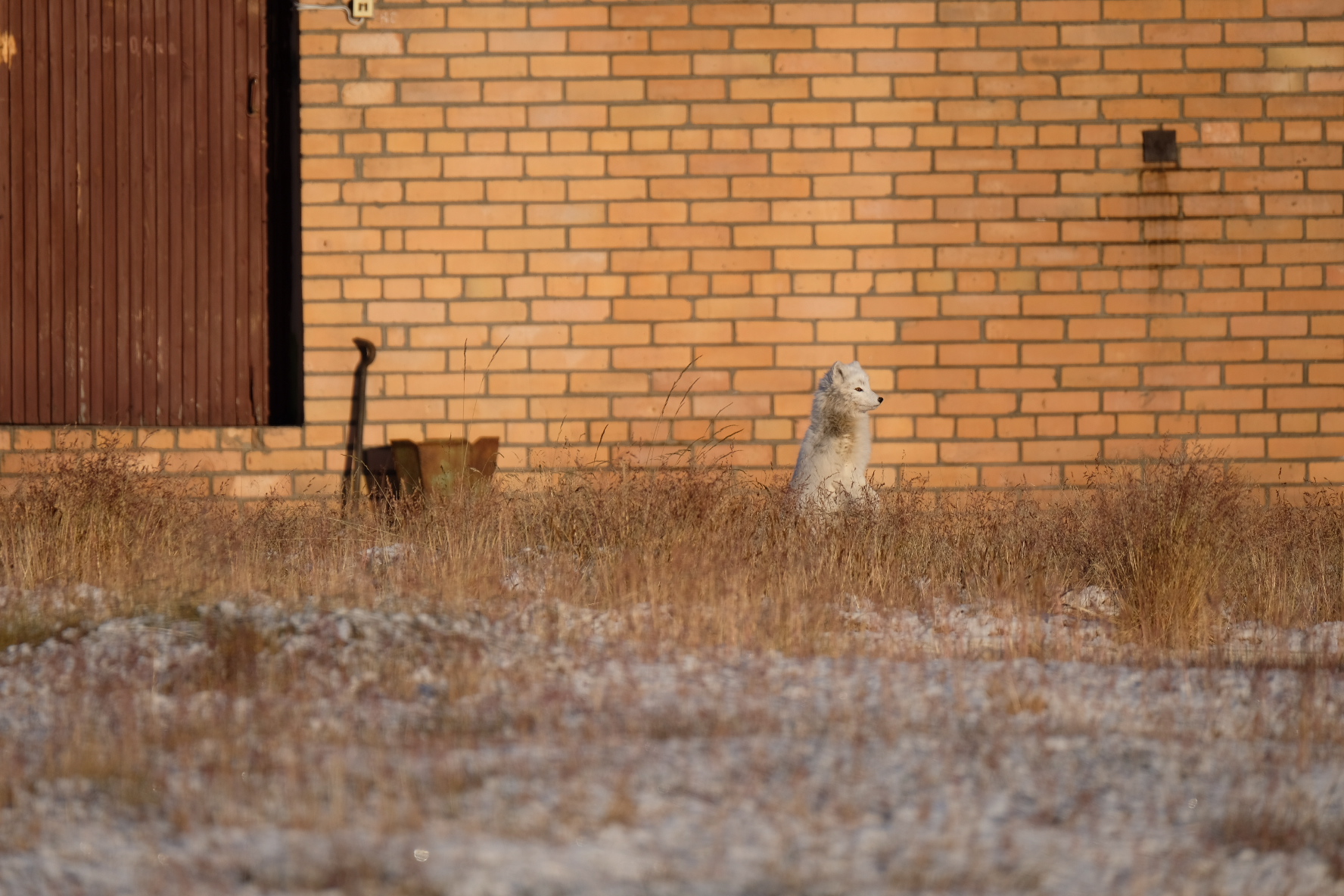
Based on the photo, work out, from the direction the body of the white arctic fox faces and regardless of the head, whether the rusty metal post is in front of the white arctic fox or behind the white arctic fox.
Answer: behind

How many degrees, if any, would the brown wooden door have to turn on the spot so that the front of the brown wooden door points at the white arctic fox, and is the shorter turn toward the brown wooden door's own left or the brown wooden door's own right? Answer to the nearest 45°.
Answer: approximately 45° to the brown wooden door's own left

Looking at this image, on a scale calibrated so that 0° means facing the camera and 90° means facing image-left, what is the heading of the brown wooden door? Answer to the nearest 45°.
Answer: approximately 0°

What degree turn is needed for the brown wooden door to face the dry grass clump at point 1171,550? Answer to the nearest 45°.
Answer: approximately 45° to its left

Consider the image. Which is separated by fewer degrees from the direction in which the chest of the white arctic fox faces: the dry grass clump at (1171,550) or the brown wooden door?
the dry grass clump

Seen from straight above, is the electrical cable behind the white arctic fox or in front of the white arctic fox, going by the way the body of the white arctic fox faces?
behind

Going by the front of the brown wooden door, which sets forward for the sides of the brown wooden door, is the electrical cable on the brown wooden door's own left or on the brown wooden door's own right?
on the brown wooden door's own left
